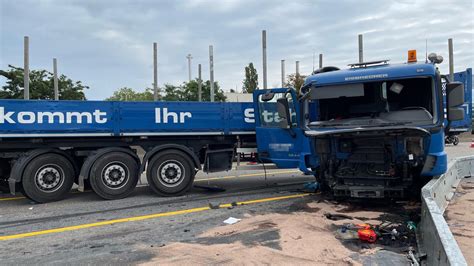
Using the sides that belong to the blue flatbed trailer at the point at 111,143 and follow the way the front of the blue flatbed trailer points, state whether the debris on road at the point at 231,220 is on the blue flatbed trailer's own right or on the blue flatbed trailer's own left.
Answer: on the blue flatbed trailer's own right

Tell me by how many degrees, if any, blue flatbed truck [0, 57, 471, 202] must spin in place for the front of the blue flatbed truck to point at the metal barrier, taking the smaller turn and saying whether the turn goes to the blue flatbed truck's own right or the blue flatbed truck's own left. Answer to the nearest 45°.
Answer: approximately 45° to the blue flatbed truck's own right

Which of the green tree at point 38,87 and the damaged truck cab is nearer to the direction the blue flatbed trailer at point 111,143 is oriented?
the damaged truck cab

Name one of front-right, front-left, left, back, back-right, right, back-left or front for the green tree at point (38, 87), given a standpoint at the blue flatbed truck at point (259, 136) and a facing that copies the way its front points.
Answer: back-left

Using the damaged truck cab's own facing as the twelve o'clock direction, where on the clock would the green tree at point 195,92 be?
The green tree is roughly at 5 o'clock from the damaged truck cab.

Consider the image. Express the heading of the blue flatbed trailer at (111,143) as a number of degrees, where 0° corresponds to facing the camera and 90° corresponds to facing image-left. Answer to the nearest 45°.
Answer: approximately 270°

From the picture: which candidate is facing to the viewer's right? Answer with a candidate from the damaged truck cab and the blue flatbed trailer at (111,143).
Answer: the blue flatbed trailer

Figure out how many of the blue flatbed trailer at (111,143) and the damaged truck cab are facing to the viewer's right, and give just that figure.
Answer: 1

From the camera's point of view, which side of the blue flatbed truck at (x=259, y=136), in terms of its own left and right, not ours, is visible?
right

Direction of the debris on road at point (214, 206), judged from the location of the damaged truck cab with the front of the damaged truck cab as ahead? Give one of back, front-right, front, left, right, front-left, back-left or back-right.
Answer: right

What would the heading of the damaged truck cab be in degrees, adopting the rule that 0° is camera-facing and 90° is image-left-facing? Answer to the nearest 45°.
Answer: approximately 0°
